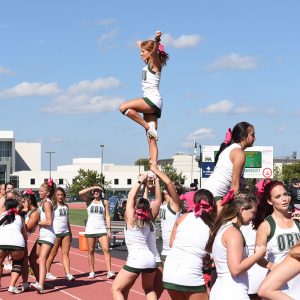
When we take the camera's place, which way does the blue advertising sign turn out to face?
facing the viewer
